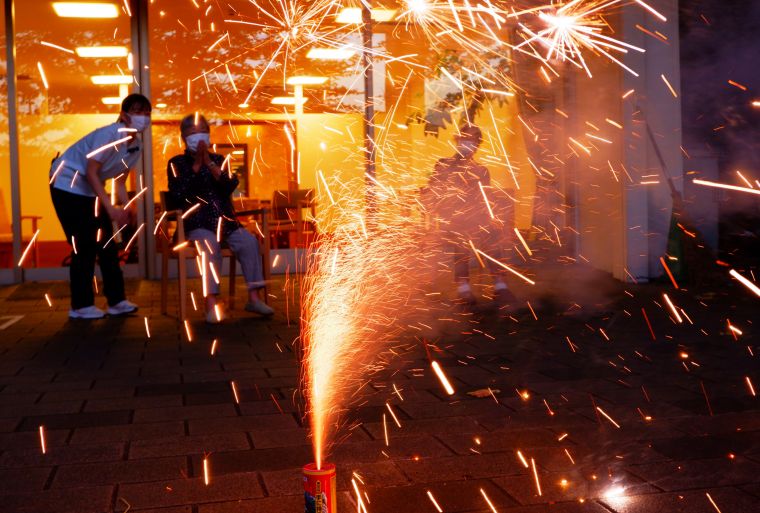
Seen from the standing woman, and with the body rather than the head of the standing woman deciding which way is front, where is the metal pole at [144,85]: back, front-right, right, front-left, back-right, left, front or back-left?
back-left

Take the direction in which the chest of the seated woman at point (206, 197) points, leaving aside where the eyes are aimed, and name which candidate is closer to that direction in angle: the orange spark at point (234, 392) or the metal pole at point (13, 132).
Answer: the orange spark

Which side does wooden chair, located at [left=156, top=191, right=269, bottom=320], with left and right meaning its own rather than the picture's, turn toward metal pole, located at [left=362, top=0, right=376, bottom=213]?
left

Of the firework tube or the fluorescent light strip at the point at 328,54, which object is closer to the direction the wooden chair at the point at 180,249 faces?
the firework tube

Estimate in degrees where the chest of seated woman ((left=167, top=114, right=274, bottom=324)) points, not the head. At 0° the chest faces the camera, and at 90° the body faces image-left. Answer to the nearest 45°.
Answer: approximately 315°

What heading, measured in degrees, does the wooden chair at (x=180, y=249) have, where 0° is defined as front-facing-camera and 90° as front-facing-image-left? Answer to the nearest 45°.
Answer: approximately 315°

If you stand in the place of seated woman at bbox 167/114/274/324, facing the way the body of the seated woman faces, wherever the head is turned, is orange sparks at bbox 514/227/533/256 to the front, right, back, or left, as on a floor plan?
left

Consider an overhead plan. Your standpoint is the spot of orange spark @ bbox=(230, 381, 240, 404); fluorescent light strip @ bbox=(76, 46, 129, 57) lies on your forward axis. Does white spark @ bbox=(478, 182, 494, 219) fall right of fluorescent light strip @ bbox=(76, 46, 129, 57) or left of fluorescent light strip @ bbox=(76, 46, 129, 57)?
right

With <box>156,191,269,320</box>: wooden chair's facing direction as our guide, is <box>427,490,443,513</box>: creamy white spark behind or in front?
in front

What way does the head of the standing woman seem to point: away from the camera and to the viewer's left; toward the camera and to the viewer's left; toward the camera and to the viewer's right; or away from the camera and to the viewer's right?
toward the camera and to the viewer's right

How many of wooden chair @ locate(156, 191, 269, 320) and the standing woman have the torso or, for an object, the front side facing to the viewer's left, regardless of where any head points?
0
